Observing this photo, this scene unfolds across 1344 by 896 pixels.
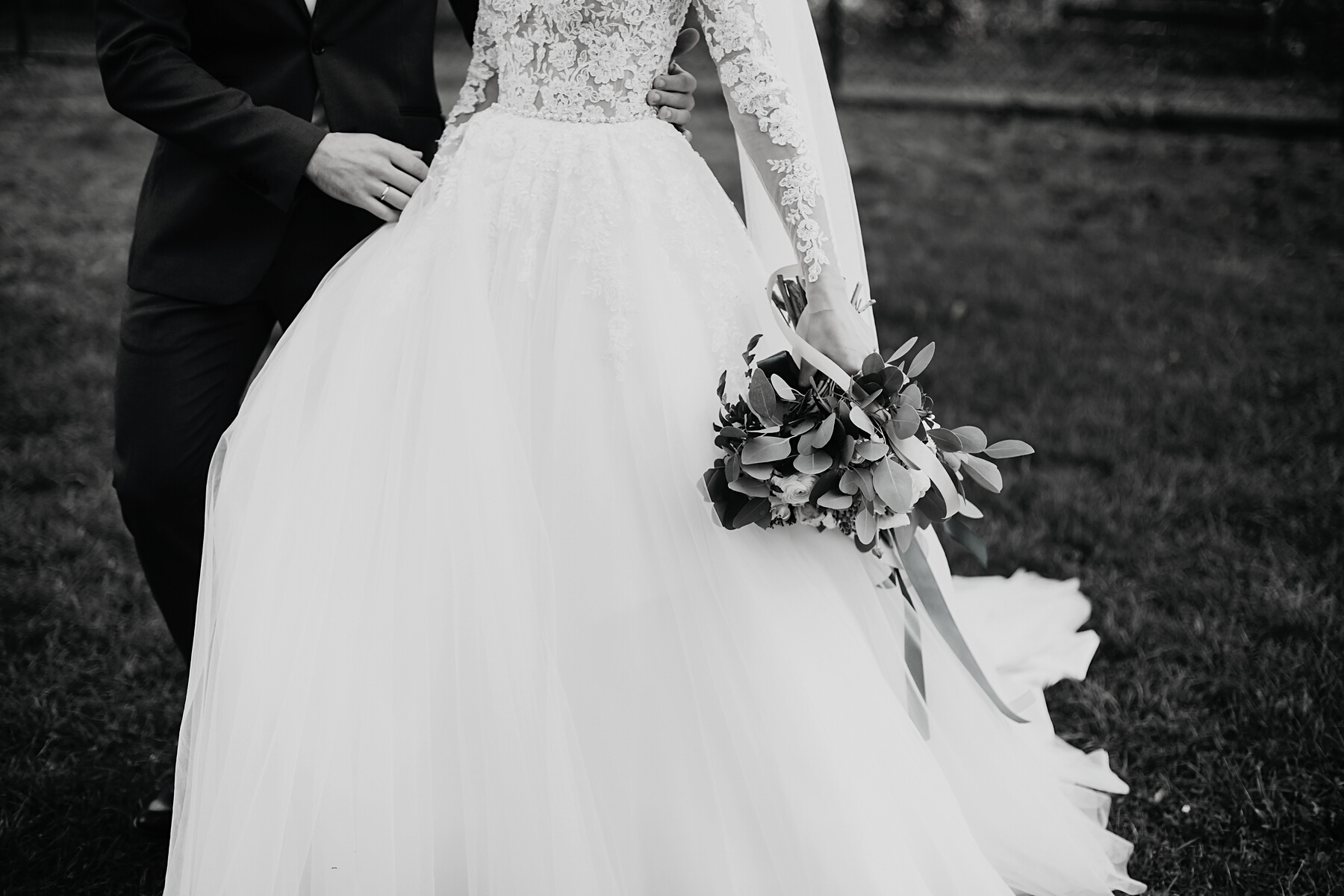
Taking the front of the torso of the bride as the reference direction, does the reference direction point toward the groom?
no

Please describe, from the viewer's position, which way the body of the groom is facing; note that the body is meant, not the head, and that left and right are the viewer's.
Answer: facing the viewer and to the right of the viewer

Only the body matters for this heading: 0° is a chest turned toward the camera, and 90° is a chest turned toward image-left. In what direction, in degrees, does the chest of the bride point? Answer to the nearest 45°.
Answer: approximately 45°

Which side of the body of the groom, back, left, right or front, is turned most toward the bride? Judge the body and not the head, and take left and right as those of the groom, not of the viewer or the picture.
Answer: front

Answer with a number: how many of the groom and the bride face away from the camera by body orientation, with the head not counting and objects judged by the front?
0
